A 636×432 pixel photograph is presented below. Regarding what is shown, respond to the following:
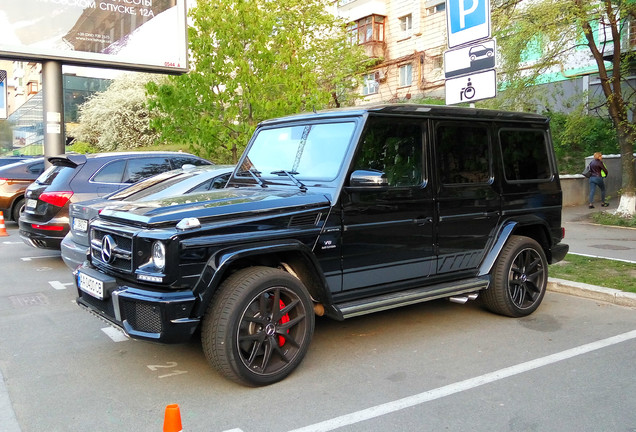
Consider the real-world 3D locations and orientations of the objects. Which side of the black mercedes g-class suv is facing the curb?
back

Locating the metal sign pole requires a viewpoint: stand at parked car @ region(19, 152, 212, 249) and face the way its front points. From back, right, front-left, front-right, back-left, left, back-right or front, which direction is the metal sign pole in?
front-left

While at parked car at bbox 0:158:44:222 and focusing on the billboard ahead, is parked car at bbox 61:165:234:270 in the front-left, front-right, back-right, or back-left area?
back-right

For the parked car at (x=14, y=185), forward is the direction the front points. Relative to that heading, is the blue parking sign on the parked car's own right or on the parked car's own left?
on the parked car's own right

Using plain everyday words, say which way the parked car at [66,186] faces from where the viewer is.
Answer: facing away from the viewer and to the right of the viewer

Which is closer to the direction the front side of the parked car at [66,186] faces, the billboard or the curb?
the billboard

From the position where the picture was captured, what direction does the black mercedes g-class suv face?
facing the viewer and to the left of the viewer

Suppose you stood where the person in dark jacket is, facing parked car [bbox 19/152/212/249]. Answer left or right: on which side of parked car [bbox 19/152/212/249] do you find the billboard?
right

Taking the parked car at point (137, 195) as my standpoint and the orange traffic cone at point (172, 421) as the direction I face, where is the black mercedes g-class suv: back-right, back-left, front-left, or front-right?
front-left
